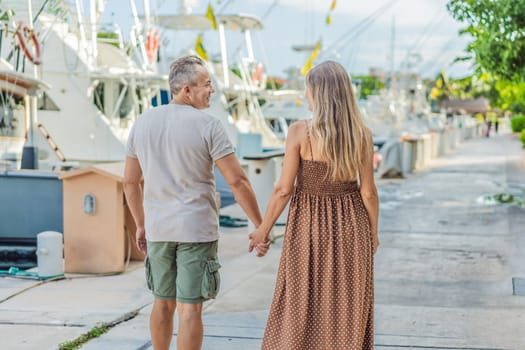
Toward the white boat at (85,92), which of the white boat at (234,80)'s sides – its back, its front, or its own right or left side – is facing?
left

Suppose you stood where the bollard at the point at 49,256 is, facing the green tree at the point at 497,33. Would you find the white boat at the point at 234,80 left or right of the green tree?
left

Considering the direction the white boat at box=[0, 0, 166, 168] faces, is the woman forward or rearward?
rearward

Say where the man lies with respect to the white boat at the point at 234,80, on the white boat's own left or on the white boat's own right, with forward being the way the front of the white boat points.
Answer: on the white boat's own left

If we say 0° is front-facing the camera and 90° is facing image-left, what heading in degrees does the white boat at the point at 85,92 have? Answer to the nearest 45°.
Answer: approximately 135°

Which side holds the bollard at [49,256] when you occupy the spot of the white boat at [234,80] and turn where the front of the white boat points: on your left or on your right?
on your left

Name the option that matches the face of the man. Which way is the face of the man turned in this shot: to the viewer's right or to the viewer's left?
to the viewer's right

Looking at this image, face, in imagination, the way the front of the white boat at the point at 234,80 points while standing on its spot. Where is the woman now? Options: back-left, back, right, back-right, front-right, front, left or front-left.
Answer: back-left

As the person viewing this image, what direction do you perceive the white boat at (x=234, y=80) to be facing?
facing away from the viewer and to the left of the viewer

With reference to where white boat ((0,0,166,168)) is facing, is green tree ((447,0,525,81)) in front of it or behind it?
behind
